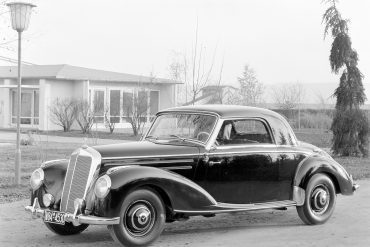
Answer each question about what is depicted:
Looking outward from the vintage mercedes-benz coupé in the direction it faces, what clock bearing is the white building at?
The white building is roughly at 4 o'clock from the vintage mercedes-benz coupé.

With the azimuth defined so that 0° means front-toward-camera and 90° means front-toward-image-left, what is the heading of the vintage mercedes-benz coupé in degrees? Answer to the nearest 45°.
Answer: approximately 45°

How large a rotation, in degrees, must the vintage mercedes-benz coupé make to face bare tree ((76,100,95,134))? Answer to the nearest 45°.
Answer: approximately 135° to its right

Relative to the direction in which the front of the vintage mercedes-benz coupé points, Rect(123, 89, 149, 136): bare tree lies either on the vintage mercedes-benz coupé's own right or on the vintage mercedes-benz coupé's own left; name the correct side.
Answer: on the vintage mercedes-benz coupé's own right

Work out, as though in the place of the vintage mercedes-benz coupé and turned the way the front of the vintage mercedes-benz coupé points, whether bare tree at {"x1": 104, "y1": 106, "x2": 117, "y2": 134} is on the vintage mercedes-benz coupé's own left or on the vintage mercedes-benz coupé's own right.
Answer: on the vintage mercedes-benz coupé's own right

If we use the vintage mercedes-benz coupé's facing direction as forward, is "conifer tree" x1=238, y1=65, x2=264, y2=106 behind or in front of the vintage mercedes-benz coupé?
behind

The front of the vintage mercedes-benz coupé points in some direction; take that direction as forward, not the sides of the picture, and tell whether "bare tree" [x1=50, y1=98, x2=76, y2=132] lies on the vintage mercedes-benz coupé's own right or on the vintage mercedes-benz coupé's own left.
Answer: on the vintage mercedes-benz coupé's own right
